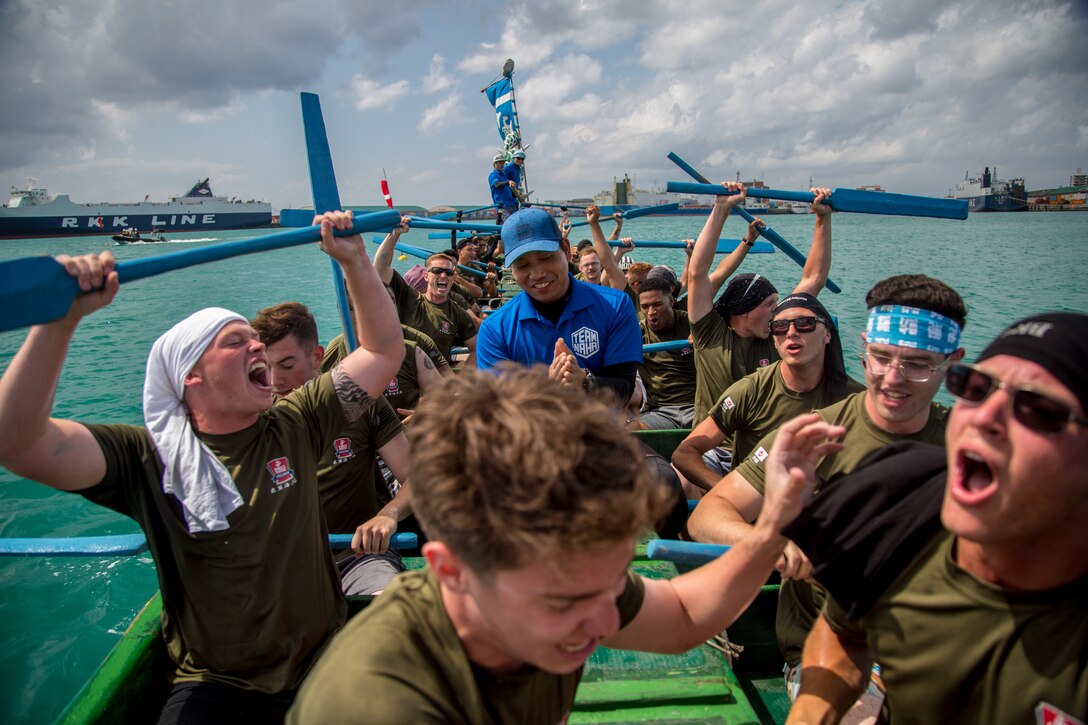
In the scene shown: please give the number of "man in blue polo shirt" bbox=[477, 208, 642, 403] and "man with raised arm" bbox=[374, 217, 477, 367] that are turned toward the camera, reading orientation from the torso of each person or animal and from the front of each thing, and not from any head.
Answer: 2

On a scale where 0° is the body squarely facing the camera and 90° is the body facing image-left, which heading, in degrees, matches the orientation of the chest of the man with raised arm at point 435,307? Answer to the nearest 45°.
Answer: approximately 0°

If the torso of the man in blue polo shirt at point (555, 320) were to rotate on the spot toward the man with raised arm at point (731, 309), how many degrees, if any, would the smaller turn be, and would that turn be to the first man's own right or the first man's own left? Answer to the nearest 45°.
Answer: approximately 135° to the first man's own left

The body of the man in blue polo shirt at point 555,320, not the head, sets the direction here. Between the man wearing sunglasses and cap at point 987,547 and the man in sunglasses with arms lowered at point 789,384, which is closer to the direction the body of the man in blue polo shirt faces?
the man wearing sunglasses and cap

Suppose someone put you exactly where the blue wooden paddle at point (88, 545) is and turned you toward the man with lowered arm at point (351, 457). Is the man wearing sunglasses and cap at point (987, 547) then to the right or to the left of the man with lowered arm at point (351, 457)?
right

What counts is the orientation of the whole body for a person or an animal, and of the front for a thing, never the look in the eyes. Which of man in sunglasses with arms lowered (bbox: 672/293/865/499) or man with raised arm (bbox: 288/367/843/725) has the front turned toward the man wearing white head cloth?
man in sunglasses with arms lowered (bbox: 672/293/865/499)

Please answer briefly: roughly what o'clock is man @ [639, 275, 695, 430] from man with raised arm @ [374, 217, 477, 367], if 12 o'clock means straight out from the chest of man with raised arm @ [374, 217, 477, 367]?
man @ [639, 275, 695, 430] is roughly at 10 o'clock from man with raised arm @ [374, 217, 477, 367].

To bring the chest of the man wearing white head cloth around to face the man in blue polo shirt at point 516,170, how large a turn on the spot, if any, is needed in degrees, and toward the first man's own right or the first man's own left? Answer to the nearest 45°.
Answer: approximately 90° to the first man's own left
